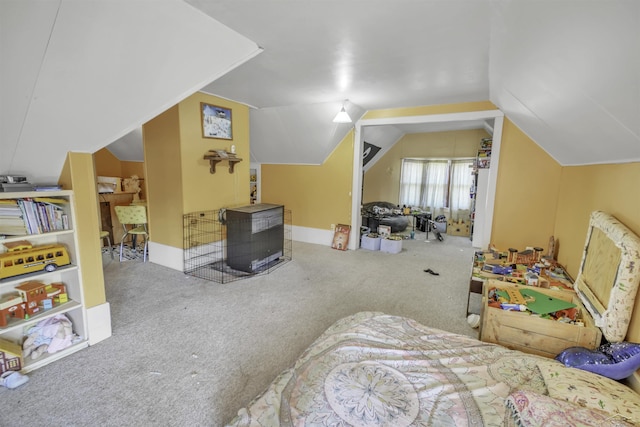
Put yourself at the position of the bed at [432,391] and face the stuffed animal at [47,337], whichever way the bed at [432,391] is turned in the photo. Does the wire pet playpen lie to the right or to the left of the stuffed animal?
right

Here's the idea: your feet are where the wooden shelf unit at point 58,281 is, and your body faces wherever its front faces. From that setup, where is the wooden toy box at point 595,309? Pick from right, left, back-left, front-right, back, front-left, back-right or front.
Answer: front

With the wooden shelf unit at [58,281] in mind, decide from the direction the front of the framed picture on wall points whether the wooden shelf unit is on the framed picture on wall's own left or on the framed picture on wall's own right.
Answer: on the framed picture on wall's own right

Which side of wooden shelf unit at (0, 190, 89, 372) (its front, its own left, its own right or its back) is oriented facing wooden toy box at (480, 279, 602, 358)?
front

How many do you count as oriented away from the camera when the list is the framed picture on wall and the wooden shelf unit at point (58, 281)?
0

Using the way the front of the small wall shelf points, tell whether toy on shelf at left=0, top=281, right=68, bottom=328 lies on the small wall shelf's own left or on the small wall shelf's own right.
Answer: on the small wall shelf's own right

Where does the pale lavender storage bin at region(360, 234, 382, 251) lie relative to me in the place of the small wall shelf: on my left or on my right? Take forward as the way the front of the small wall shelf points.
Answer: on my left

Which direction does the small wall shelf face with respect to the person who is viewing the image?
facing the viewer and to the right of the viewer

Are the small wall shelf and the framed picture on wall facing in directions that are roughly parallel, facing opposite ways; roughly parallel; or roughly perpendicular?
roughly parallel

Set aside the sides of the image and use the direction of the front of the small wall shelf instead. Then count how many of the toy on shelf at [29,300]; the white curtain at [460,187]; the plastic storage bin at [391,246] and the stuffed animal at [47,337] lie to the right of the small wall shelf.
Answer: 2

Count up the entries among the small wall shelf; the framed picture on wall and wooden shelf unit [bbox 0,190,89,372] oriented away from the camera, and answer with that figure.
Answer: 0

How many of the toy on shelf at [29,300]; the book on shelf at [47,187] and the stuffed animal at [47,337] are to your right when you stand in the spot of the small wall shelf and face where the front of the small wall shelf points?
3

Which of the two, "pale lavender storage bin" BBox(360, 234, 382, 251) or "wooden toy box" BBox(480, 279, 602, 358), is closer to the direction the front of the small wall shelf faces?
the wooden toy box

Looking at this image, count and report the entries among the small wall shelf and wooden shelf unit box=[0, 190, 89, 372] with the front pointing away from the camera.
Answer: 0

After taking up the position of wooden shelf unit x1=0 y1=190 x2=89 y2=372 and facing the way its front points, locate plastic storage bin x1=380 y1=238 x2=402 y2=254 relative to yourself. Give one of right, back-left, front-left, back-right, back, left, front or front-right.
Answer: front-left

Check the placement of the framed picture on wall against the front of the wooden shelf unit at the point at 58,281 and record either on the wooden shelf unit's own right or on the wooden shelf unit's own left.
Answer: on the wooden shelf unit's own left
